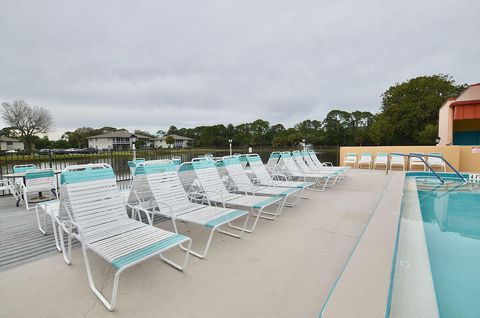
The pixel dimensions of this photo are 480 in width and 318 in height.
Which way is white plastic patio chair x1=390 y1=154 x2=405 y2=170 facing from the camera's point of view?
toward the camera

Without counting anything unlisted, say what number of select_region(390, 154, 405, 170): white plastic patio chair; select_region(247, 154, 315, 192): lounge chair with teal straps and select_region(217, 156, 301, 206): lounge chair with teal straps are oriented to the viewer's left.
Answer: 0

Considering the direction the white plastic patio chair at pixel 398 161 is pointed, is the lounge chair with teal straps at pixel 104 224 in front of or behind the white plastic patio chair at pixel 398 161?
in front

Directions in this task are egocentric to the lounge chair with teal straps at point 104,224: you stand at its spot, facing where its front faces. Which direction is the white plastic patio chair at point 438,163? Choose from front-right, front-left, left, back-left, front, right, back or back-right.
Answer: front-left

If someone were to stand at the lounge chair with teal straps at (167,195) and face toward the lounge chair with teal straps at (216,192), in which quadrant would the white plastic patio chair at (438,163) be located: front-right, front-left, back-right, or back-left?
front-right

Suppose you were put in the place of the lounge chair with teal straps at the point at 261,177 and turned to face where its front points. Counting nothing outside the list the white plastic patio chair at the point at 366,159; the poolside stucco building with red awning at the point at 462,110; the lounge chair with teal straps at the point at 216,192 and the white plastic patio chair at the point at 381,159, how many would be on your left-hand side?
3

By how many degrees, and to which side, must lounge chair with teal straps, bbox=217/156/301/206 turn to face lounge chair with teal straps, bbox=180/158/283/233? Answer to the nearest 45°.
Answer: approximately 90° to its right

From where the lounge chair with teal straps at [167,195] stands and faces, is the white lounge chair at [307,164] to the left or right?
on its left

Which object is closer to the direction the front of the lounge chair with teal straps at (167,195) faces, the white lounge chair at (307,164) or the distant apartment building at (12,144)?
the white lounge chair

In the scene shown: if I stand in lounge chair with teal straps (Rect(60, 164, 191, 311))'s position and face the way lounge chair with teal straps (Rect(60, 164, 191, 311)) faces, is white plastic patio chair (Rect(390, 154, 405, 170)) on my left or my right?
on my left

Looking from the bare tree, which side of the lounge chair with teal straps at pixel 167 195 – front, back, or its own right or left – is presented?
back

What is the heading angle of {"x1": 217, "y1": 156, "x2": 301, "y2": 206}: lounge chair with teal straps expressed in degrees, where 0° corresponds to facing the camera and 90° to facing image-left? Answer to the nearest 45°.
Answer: approximately 315°

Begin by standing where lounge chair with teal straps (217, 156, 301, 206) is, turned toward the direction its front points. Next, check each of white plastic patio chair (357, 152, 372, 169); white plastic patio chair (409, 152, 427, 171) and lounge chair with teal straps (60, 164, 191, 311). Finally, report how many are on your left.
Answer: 2

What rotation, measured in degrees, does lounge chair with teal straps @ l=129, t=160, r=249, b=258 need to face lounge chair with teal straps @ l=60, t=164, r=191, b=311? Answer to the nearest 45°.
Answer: approximately 90° to its right
